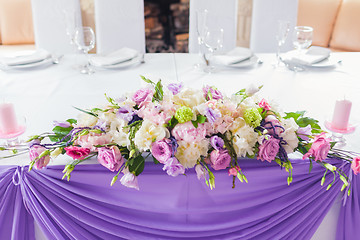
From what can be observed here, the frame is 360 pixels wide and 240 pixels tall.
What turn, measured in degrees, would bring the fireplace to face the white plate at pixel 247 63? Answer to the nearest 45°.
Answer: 0° — it already faces it

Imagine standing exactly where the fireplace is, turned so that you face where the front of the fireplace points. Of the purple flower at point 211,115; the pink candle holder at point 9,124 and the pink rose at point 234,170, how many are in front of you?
3

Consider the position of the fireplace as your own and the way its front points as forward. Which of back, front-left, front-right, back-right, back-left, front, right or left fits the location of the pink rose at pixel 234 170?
front

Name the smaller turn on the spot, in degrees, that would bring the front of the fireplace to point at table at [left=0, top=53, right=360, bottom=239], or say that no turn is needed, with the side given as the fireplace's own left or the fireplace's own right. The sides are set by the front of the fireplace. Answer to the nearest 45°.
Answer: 0° — it already faces it

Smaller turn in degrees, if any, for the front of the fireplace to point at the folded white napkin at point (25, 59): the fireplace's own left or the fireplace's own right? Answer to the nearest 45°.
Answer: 0° — it already faces it

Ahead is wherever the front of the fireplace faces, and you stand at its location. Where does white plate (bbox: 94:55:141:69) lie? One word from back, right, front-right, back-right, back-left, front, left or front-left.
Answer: front

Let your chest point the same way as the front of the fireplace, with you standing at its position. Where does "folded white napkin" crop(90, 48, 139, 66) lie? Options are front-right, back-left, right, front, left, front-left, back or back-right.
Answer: front

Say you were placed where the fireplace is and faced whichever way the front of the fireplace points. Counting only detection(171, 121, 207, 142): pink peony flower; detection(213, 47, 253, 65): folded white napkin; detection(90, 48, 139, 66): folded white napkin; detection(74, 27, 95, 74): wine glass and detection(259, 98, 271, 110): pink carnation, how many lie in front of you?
5

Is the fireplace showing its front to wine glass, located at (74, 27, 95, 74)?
yes

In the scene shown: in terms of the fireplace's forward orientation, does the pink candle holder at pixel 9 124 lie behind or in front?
in front

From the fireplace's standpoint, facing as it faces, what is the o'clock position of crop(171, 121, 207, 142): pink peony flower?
The pink peony flower is roughly at 12 o'clock from the fireplace.

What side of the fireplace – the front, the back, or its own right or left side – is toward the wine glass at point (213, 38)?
front

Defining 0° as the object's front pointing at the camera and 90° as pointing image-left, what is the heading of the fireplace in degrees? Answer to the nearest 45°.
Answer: approximately 0°
